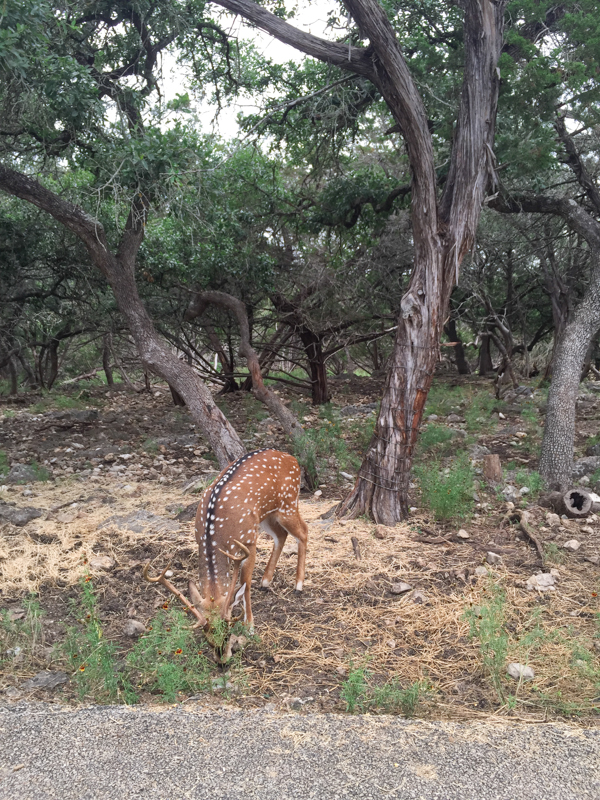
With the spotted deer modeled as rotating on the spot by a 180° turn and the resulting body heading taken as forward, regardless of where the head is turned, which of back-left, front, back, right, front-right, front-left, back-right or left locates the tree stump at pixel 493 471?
front

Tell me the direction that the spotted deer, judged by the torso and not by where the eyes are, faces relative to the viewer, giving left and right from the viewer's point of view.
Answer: facing the viewer and to the left of the viewer

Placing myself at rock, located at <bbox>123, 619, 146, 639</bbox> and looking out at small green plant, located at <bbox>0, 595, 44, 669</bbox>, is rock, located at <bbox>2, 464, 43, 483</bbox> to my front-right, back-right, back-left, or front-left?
front-right

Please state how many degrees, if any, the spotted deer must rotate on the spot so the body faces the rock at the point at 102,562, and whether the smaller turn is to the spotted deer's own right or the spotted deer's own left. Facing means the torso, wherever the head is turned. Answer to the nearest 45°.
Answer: approximately 90° to the spotted deer's own right

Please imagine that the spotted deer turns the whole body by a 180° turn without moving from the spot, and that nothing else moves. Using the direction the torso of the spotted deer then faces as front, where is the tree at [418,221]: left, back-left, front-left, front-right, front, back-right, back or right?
front

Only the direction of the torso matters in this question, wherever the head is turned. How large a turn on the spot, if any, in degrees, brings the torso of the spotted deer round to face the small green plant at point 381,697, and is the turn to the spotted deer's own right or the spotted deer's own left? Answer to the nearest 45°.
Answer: approximately 90° to the spotted deer's own left

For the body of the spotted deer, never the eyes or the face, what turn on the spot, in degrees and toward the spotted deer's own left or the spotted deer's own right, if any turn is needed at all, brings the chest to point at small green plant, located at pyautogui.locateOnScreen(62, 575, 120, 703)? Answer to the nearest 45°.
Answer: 0° — it already faces it

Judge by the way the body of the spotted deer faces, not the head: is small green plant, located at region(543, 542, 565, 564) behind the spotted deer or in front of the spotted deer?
behind

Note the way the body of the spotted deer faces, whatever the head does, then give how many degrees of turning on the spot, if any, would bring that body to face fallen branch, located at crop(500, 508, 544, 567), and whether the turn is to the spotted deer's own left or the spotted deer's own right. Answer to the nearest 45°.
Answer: approximately 180°

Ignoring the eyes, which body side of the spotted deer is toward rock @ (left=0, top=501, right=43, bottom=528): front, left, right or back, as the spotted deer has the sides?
right

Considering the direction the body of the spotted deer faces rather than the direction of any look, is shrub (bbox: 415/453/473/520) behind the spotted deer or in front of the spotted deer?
behind

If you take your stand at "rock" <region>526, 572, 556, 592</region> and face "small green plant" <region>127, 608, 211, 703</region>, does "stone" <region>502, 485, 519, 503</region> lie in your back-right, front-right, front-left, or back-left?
back-right

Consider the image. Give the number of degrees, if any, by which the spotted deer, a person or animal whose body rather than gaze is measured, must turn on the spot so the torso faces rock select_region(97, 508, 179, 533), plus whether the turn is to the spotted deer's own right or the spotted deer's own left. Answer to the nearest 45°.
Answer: approximately 135° to the spotted deer's own right

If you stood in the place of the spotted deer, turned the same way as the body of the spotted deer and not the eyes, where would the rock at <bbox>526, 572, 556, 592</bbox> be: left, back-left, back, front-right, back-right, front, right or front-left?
back-left

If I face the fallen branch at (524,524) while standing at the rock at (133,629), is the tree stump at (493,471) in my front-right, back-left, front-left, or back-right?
front-left
